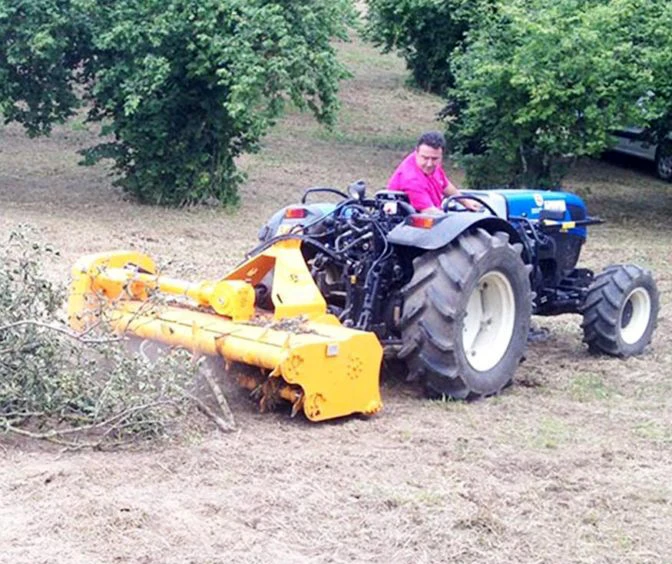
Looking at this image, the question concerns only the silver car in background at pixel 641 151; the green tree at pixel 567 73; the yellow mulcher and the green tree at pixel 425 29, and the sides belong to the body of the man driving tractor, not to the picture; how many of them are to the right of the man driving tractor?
1

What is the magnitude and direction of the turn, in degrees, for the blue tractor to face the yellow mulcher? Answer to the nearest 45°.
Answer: approximately 180°

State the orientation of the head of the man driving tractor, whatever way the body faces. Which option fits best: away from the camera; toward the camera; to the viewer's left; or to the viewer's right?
toward the camera

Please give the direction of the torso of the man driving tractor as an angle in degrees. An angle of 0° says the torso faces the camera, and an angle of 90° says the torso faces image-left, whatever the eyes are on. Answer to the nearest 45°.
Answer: approximately 315°

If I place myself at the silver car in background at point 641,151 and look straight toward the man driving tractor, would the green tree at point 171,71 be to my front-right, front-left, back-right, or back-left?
front-right

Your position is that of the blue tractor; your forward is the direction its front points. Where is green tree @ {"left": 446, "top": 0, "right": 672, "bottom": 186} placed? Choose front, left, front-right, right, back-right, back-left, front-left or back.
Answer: front-left

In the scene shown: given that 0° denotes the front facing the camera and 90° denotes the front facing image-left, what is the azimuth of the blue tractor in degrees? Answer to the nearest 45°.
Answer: approximately 225°

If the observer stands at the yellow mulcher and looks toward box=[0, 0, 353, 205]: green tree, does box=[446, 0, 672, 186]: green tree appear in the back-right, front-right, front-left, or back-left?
front-right

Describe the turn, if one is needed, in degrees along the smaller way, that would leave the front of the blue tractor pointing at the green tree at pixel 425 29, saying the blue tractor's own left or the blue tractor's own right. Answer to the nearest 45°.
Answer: approximately 45° to the blue tractor's own left
